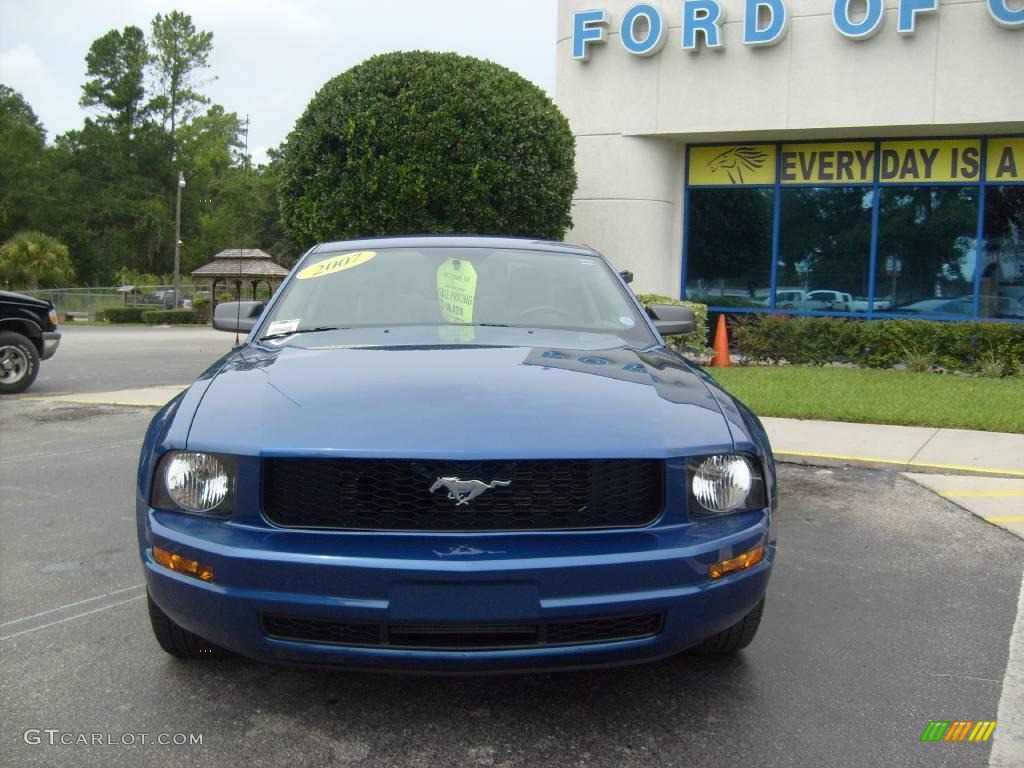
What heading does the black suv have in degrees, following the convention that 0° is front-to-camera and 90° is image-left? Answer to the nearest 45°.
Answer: approximately 270°

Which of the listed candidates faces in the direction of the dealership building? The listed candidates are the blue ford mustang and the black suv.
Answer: the black suv

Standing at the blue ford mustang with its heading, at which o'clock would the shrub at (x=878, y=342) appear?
The shrub is roughly at 7 o'clock from the blue ford mustang.

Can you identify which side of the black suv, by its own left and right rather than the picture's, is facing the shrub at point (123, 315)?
left

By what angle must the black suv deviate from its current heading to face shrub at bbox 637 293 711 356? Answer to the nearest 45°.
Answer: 0° — it already faces it

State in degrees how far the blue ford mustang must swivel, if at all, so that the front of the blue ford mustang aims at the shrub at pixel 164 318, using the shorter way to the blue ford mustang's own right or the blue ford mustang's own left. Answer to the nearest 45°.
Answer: approximately 180°

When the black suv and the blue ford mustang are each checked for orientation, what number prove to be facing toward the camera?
1

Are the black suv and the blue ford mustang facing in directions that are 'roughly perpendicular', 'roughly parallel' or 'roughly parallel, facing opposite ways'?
roughly perpendicular

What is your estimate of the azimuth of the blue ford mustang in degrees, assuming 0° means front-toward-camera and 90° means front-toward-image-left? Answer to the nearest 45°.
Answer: approximately 0°

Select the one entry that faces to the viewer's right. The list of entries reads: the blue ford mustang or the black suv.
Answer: the black suv

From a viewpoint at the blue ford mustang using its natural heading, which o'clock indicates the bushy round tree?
The bushy round tree is roughly at 6 o'clock from the blue ford mustang.

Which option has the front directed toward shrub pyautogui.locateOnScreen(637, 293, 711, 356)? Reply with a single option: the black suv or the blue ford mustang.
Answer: the black suv
